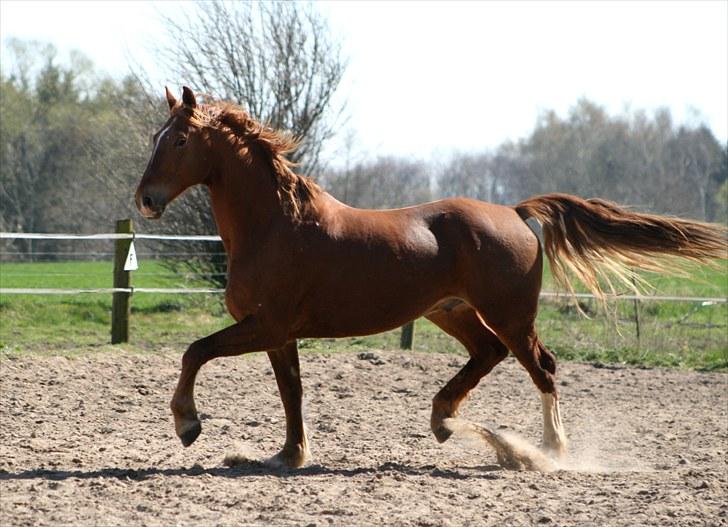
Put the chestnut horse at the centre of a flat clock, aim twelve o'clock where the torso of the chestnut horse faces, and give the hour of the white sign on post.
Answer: The white sign on post is roughly at 2 o'clock from the chestnut horse.

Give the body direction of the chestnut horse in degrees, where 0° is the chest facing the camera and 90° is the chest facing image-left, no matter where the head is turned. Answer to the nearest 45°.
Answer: approximately 90°

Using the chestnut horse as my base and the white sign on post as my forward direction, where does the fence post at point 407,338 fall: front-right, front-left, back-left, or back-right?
front-right

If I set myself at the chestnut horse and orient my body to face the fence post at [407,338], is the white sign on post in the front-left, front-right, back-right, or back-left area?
front-left

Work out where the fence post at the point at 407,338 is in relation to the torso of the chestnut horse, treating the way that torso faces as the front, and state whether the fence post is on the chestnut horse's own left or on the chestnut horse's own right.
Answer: on the chestnut horse's own right

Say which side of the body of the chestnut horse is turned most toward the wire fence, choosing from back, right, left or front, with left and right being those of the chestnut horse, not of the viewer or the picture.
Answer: right
